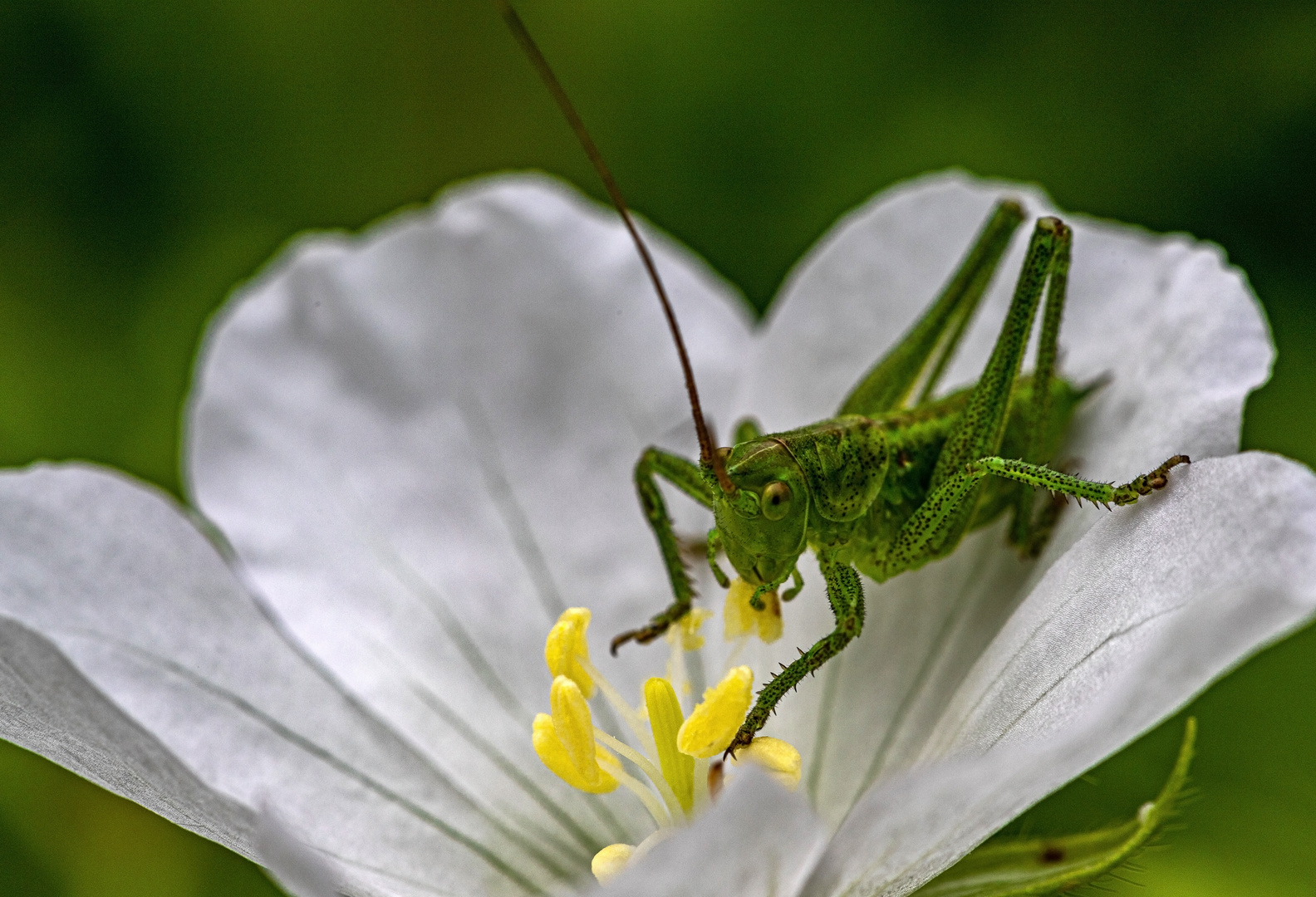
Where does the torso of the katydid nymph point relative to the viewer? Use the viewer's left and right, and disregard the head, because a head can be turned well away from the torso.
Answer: facing the viewer and to the left of the viewer
